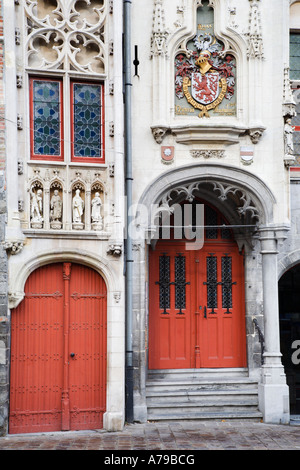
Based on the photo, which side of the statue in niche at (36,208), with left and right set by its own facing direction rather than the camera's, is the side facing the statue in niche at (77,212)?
left

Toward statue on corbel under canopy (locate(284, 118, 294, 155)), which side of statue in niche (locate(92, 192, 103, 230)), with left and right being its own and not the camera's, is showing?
left

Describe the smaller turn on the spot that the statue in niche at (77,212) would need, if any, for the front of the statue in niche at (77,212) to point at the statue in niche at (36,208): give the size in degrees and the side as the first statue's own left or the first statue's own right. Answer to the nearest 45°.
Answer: approximately 90° to the first statue's own right

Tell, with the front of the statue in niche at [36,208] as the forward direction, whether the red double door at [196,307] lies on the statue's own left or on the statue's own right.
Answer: on the statue's own left
